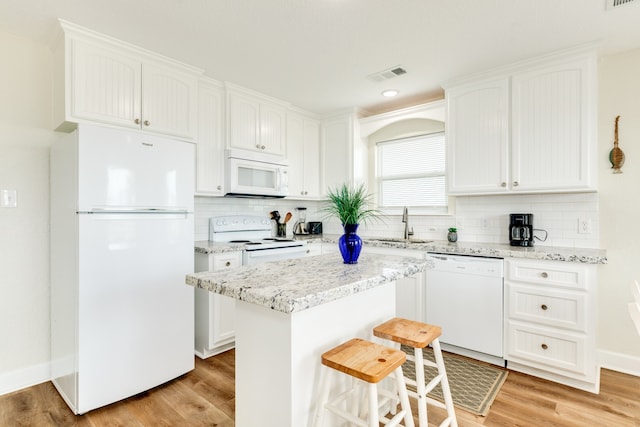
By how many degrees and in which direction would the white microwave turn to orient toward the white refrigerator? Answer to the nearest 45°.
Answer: approximately 90° to its right

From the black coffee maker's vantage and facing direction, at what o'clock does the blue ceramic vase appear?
The blue ceramic vase is roughly at 1 o'clock from the black coffee maker.

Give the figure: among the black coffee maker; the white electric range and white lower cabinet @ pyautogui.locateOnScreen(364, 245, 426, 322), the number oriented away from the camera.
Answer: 0

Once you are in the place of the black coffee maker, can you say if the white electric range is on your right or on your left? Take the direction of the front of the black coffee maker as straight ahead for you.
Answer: on your right

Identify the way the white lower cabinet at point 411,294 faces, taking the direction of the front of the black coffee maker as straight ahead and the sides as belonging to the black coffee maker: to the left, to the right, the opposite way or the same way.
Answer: the same way

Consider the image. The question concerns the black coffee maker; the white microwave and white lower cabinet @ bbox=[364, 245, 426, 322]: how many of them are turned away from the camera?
0

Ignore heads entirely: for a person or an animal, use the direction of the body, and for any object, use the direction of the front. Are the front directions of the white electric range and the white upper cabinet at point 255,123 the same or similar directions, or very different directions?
same or similar directions

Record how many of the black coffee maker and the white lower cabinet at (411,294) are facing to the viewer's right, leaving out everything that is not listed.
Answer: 0

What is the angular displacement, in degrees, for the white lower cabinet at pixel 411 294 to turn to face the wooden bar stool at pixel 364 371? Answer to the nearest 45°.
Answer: approximately 45° to its left

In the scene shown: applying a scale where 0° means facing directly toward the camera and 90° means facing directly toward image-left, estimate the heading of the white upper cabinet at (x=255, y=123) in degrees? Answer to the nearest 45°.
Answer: approximately 315°

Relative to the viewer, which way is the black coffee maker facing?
toward the camera

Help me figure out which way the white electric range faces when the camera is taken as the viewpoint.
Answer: facing the viewer and to the right of the viewer

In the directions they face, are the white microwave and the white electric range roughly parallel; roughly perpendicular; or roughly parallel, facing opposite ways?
roughly parallel

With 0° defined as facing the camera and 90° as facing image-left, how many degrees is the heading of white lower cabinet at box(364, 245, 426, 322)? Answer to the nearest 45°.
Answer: approximately 45°
